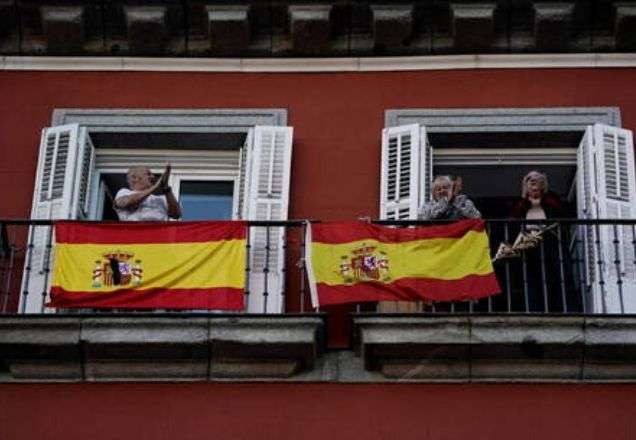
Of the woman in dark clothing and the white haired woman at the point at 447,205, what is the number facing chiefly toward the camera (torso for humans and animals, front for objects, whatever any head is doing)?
2

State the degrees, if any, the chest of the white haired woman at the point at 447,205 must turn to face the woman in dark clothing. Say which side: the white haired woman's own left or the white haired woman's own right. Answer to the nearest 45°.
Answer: approximately 135° to the white haired woman's own left

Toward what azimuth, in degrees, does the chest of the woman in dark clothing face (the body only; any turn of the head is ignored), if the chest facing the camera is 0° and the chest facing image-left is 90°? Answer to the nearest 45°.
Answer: approximately 0°

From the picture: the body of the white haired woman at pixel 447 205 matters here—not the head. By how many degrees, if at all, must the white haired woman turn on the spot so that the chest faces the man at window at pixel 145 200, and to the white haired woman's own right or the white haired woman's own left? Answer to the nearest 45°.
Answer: approximately 90° to the white haired woman's own right

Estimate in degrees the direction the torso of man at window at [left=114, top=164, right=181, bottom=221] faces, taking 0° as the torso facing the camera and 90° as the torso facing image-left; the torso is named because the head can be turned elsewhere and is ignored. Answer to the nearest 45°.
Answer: approximately 315°

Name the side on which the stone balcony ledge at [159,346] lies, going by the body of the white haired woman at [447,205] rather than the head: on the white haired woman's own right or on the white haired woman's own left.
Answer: on the white haired woman's own right

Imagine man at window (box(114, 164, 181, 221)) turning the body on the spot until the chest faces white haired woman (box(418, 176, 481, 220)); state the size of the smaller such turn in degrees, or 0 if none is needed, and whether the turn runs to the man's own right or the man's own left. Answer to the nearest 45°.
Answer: approximately 45° to the man's own left

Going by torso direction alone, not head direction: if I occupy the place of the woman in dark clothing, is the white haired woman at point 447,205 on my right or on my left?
on my right
